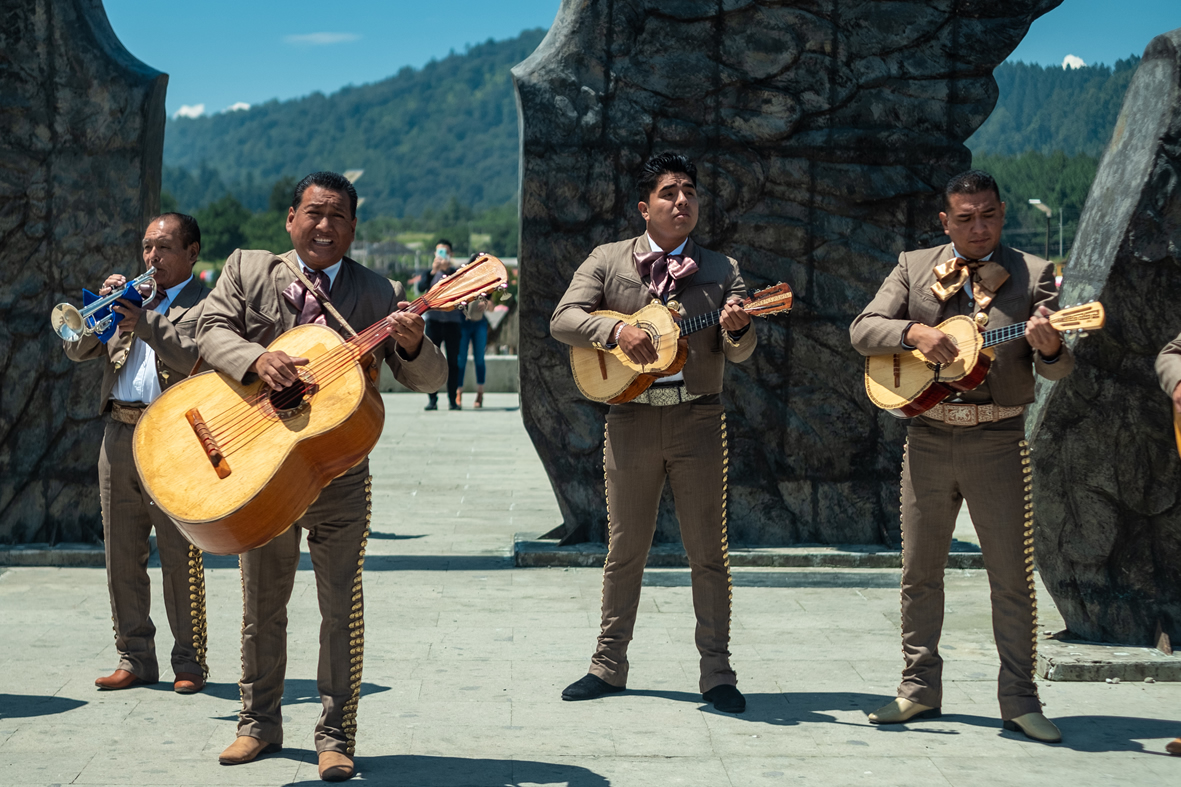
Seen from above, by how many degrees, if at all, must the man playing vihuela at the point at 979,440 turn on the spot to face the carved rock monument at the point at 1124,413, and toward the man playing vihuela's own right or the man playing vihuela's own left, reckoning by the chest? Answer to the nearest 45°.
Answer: approximately 135° to the man playing vihuela's own left

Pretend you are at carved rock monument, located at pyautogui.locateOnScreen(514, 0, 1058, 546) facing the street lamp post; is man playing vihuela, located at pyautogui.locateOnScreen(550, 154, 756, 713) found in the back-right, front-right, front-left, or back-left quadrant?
back-right

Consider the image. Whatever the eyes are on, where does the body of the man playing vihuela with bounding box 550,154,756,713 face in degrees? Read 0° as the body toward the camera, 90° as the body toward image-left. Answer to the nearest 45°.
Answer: approximately 0°

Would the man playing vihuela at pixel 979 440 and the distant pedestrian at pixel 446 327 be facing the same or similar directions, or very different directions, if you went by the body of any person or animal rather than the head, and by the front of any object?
same or similar directions

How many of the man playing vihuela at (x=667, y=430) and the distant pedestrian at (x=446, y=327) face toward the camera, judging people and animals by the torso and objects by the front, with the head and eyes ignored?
2

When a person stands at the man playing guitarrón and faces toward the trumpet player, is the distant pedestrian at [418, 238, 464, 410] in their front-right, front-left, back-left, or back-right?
front-right

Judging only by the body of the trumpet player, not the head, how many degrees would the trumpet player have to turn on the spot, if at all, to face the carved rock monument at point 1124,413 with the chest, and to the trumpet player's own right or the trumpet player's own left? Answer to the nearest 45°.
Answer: approximately 135° to the trumpet player's own left

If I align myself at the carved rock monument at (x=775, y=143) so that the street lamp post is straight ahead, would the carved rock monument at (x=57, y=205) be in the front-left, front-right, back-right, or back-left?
back-left

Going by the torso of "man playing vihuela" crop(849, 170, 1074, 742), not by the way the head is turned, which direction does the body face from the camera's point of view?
toward the camera

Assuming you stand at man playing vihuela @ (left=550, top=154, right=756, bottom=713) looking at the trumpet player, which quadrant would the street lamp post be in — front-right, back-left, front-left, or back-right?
back-right

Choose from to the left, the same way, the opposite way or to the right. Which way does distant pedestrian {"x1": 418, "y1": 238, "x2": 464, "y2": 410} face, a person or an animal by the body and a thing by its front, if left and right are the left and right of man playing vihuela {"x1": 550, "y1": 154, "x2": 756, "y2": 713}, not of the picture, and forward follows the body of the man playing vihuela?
the same way

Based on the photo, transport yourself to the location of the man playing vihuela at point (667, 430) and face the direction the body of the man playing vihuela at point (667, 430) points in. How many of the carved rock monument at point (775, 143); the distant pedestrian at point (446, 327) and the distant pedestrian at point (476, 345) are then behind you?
3

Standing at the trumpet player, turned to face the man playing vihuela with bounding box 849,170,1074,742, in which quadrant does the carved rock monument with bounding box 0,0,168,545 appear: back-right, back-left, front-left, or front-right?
back-left

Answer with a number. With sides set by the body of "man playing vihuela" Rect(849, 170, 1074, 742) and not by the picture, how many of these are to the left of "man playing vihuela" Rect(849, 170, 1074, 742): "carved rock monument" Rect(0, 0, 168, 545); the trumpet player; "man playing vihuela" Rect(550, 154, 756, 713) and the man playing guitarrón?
0

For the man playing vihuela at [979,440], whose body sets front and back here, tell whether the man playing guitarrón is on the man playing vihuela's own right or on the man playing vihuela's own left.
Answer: on the man playing vihuela's own right

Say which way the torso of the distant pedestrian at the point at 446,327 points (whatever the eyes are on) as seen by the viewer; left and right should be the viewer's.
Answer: facing the viewer

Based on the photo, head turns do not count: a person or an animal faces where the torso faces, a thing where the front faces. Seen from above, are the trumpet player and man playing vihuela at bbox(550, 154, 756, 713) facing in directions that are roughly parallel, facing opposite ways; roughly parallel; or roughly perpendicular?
roughly parallel
